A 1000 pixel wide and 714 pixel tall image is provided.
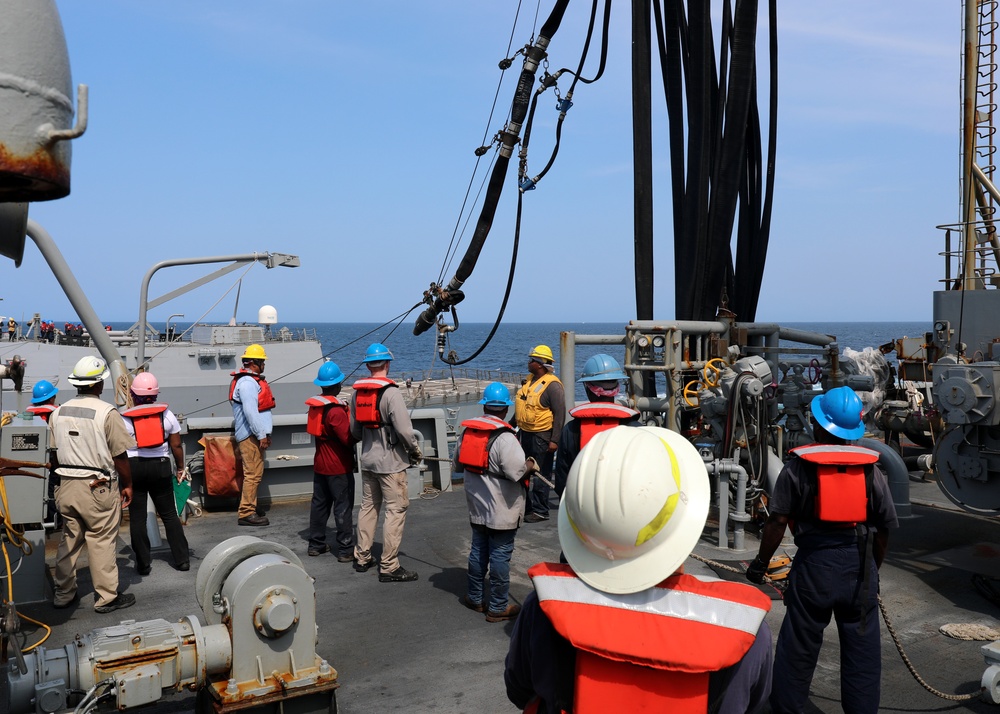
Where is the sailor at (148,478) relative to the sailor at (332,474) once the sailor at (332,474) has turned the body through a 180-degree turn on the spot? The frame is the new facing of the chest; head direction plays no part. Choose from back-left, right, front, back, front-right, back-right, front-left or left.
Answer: front-right

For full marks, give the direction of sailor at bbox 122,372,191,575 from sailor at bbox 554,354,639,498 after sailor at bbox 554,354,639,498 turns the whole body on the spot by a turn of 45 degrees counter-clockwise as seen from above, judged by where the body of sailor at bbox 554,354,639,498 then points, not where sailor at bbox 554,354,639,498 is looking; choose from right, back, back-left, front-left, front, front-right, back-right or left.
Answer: front-left

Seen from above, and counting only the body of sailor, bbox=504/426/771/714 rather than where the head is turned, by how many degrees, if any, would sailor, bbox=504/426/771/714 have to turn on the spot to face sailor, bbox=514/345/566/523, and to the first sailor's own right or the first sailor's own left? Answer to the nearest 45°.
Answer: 0° — they already face them

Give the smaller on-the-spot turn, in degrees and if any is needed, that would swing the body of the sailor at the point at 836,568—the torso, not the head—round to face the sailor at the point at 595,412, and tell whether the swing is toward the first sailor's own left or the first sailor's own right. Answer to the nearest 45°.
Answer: approximately 45° to the first sailor's own left

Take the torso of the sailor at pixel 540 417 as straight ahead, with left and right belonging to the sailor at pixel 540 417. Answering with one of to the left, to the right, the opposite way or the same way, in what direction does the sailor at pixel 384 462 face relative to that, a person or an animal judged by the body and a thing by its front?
the opposite way

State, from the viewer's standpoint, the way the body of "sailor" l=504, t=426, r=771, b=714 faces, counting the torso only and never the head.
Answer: away from the camera

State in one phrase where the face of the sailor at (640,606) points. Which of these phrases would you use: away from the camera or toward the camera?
away from the camera

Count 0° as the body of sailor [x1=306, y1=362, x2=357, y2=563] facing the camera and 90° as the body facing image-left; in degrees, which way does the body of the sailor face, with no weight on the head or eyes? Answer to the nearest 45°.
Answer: approximately 225°

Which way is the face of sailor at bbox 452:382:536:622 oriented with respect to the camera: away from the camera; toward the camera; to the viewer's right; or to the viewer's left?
away from the camera

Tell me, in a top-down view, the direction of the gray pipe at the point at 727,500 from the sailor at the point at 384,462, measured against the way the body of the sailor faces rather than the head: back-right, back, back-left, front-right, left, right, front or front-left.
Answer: front-right

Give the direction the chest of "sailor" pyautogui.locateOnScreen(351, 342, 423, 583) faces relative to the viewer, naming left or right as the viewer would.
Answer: facing away from the viewer and to the right of the viewer

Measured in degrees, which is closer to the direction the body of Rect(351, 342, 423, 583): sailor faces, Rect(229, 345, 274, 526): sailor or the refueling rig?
the refueling rig

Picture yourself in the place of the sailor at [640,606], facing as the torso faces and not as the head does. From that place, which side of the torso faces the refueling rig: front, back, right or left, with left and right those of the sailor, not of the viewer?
front

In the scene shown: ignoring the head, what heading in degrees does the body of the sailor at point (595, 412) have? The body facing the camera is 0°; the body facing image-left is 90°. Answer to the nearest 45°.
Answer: approximately 180°

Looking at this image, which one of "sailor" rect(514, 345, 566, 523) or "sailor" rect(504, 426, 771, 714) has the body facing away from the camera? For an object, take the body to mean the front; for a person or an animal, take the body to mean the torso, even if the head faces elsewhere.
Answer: "sailor" rect(504, 426, 771, 714)
